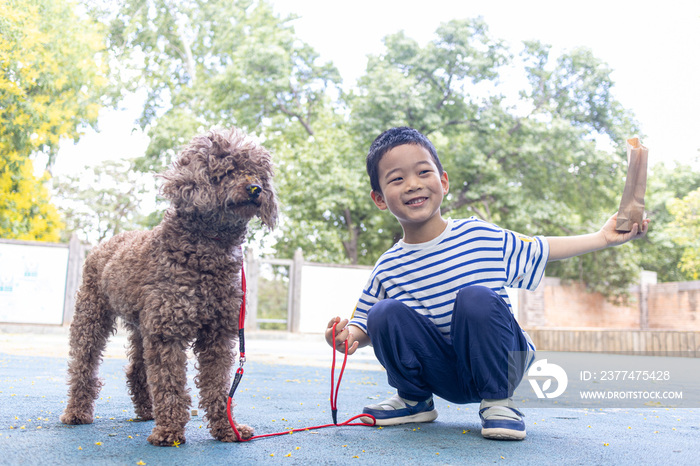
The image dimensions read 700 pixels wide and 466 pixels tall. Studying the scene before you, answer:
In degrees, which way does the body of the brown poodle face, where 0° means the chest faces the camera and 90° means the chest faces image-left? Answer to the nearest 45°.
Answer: approximately 315°

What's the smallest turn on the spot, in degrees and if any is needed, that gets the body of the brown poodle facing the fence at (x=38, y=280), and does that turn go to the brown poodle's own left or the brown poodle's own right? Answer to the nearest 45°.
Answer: approximately 135° to the brown poodle's own left

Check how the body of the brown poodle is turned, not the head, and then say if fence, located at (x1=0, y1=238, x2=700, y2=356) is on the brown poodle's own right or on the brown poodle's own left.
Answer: on the brown poodle's own left

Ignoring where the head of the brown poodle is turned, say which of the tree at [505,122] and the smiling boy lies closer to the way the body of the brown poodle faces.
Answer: the smiling boy

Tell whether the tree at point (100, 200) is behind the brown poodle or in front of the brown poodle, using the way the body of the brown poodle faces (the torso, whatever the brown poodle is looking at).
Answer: behind

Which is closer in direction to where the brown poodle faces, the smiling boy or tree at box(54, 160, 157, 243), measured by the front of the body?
the smiling boy

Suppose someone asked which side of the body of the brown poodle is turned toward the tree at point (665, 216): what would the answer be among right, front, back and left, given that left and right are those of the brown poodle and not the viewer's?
left

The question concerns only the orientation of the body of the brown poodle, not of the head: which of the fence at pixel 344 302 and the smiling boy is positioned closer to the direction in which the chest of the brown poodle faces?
the smiling boy
